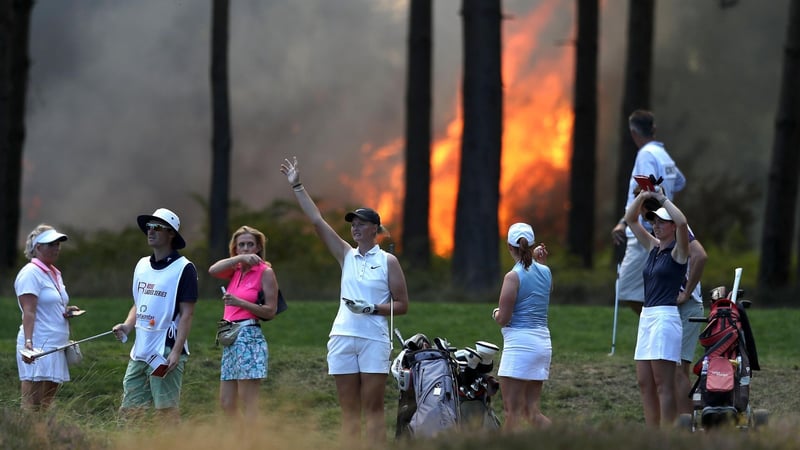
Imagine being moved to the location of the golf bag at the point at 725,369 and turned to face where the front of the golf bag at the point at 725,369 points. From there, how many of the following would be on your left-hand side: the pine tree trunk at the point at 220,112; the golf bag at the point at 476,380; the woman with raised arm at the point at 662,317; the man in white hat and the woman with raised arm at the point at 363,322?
0

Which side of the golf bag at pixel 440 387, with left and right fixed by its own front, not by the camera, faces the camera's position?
front

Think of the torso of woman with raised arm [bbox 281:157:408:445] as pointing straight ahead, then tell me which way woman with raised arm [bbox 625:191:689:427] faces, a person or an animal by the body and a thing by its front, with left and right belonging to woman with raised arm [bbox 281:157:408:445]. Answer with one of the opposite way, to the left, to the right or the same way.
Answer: the same way

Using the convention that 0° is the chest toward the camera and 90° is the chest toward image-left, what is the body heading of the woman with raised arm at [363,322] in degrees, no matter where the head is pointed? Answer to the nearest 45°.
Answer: approximately 45°

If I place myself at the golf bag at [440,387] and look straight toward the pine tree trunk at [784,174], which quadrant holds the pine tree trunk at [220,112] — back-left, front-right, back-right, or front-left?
front-left

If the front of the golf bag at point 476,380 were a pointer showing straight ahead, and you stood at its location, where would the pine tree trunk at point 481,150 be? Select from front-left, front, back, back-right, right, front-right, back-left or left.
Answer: back

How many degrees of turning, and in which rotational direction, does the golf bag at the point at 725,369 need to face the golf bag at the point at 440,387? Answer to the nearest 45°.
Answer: approximately 90° to its right

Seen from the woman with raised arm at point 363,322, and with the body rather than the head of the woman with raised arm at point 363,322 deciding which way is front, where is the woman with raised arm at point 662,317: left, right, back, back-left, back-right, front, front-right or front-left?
back-left

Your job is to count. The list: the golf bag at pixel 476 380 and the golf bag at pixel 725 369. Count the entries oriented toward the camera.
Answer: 2

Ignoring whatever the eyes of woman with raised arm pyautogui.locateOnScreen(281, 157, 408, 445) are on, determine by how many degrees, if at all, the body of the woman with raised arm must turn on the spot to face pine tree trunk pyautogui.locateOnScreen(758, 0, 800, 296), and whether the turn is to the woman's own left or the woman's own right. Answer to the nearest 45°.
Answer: approximately 180°

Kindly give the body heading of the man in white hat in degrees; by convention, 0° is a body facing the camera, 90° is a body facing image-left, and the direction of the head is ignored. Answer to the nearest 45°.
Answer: approximately 45°

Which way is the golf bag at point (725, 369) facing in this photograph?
toward the camera

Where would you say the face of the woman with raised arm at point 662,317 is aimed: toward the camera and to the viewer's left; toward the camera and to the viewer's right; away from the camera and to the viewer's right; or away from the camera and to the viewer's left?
toward the camera and to the viewer's left

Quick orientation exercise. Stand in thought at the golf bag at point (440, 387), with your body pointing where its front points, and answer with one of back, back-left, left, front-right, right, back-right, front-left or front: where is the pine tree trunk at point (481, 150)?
back
